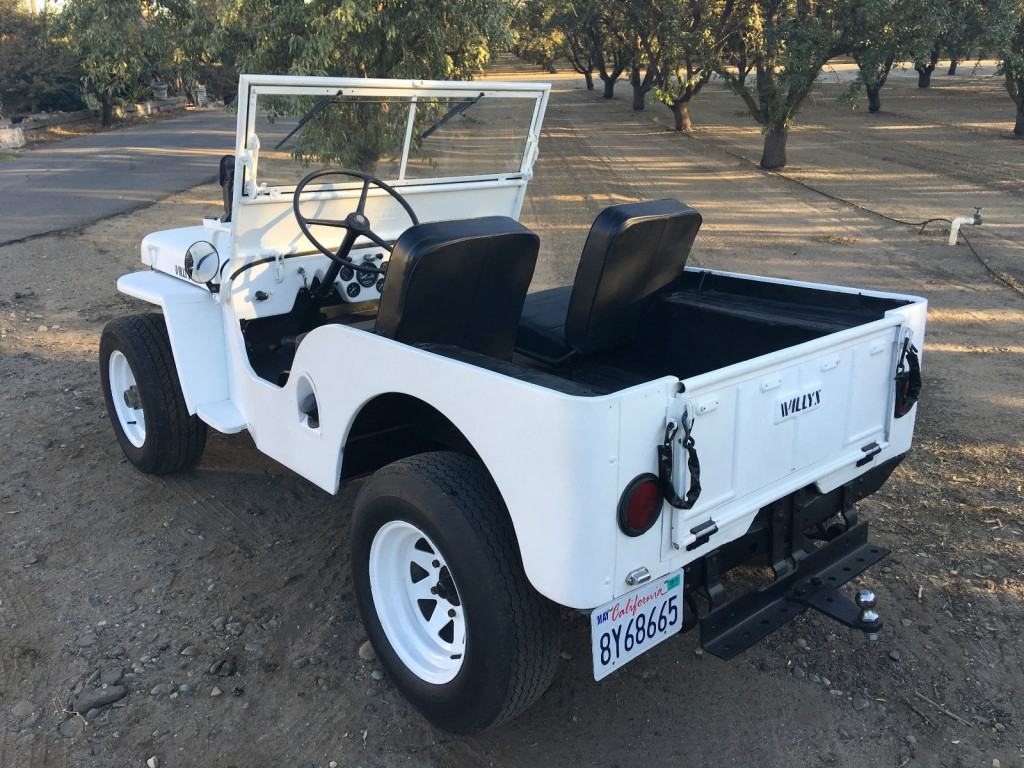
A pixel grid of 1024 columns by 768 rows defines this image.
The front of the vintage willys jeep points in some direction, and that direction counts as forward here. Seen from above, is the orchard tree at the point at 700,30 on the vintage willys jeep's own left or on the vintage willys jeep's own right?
on the vintage willys jeep's own right

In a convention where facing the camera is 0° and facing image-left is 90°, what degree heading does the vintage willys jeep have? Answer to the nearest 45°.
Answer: approximately 135°

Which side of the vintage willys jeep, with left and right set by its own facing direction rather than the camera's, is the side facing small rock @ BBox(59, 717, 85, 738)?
left

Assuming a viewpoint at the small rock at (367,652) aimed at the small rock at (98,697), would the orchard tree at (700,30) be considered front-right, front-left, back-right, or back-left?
back-right

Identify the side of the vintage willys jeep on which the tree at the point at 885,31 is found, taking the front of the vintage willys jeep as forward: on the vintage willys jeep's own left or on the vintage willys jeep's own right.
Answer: on the vintage willys jeep's own right

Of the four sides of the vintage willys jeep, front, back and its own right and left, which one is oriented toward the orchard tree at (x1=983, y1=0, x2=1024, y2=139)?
right

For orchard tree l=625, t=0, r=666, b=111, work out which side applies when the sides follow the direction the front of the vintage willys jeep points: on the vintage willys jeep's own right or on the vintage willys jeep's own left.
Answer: on the vintage willys jeep's own right

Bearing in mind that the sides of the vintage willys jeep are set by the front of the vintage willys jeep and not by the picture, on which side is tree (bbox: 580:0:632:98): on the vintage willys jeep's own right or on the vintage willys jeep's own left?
on the vintage willys jeep's own right

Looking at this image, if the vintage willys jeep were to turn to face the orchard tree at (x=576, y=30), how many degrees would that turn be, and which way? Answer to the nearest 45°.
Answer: approximately 45° to its right

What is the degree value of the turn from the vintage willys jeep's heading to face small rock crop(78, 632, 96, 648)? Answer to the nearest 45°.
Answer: approximately 45° to its left

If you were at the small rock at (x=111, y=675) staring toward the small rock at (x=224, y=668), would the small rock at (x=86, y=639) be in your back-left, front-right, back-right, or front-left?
back-left
